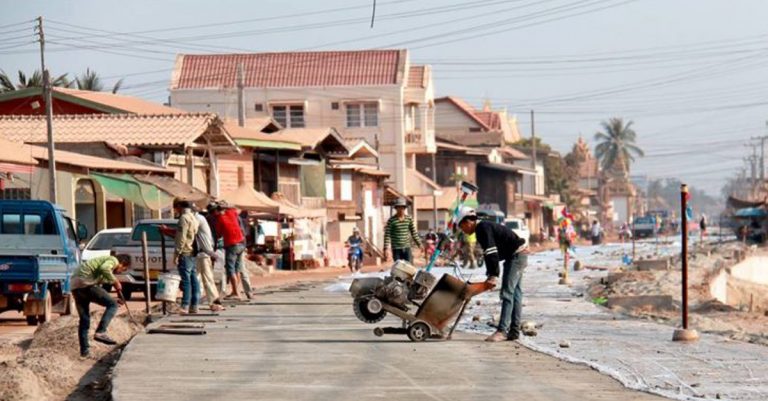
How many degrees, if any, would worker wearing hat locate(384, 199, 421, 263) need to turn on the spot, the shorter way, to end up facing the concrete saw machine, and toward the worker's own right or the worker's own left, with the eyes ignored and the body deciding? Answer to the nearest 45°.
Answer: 0° — they already face it

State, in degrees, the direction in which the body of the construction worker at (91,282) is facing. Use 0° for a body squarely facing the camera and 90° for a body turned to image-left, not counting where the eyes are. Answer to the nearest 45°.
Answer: approximately 270°

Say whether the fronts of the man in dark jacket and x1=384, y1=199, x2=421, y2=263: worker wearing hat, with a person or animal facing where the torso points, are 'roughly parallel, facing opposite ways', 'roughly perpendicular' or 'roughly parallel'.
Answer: roughly perpendicular

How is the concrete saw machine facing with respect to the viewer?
to the viewer's left

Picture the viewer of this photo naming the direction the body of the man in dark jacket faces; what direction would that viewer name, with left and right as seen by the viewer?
facing to the left of the viewer

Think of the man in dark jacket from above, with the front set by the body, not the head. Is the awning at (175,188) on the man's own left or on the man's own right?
on the man's own right
